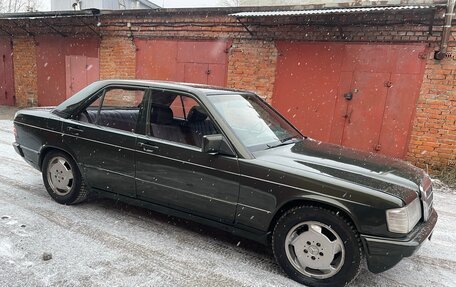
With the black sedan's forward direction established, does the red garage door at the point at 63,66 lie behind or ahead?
behind

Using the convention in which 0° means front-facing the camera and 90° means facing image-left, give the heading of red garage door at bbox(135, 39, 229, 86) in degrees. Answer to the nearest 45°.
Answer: approximately 0°

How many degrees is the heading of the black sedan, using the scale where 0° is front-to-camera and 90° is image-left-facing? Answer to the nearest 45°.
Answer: approximately 315°

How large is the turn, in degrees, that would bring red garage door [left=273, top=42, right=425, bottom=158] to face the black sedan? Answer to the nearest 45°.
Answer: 0° — it already faces it

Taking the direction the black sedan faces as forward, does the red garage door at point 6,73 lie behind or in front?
behind

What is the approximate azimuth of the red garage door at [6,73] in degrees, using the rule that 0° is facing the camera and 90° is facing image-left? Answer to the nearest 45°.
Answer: approximately 0°

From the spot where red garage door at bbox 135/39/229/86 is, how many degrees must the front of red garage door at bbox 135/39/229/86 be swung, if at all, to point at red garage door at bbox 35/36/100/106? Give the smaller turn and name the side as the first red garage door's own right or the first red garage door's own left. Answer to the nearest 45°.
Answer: approximately 135° to the first red garage door's own right

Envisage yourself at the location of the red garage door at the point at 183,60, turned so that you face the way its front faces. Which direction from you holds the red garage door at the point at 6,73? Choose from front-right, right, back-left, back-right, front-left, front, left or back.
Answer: back-right

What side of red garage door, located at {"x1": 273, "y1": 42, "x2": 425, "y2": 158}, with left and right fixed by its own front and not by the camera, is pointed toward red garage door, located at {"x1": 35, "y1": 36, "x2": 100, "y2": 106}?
right

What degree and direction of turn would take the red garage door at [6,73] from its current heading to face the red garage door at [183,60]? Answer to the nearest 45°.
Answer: approximately 45° to its left
